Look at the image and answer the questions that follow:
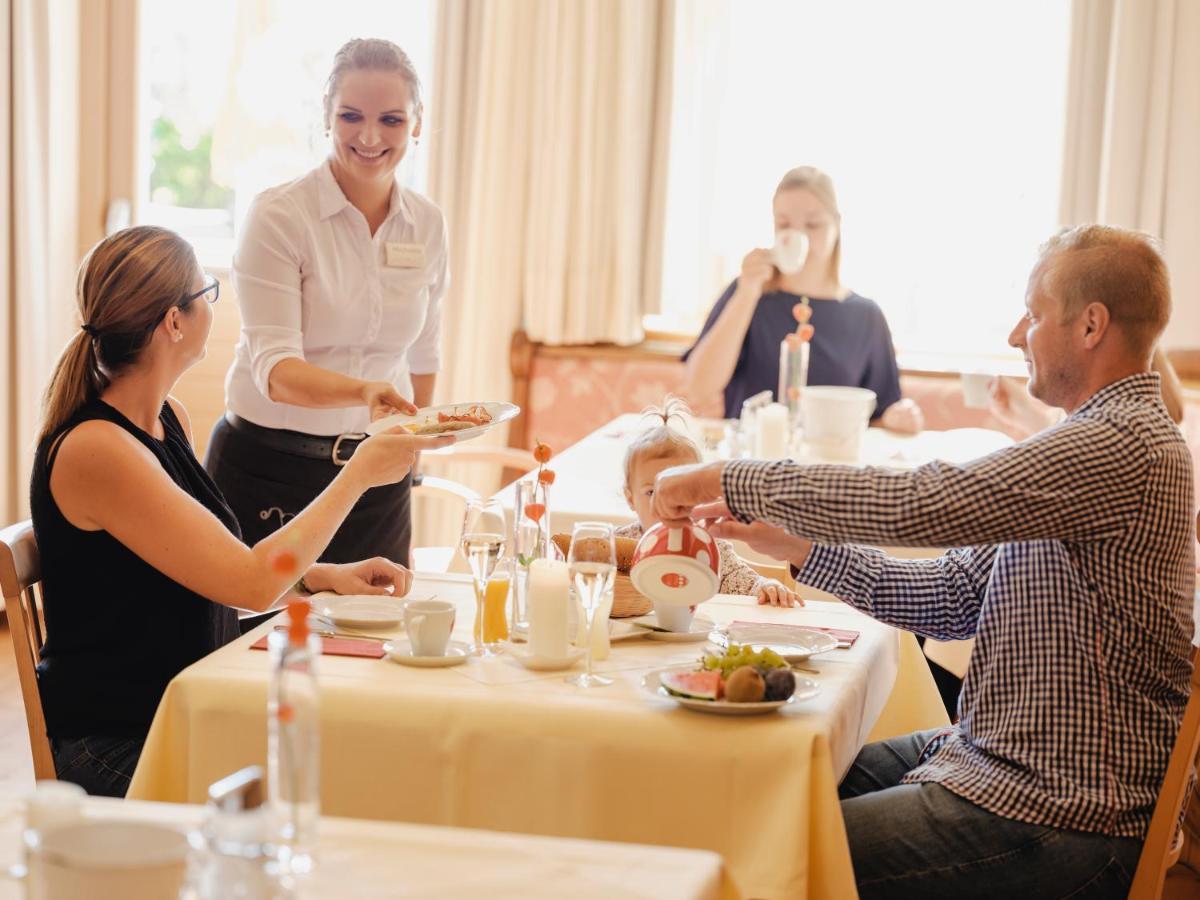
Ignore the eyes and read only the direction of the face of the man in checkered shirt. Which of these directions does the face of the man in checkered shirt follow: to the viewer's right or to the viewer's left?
to the viewer's left

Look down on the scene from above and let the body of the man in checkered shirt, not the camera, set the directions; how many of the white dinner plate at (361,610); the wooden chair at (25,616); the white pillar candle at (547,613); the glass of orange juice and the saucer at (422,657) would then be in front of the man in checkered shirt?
5

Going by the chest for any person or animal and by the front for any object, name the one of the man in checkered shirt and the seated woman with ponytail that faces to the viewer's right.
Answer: the seated woman with ponytail

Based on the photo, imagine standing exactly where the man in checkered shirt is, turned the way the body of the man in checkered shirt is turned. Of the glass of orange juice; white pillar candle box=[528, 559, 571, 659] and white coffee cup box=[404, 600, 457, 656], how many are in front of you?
3

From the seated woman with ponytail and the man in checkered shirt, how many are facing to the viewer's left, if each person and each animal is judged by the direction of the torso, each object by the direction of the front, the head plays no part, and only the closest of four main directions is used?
1

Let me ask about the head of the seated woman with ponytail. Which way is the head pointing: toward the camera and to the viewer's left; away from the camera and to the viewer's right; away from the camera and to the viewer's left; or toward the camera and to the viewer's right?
away from the camera and to the viewer's right

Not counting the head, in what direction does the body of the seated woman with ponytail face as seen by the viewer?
to the viewer's right

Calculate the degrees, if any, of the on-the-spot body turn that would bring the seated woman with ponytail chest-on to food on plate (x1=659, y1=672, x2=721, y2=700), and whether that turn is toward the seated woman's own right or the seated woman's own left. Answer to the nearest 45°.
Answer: approximately 45° to the seated woman's own right

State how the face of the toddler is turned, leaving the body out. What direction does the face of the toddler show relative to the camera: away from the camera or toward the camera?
toward the camera

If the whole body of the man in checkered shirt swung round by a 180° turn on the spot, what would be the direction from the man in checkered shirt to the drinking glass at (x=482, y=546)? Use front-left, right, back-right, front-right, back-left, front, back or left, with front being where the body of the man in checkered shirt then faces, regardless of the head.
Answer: back

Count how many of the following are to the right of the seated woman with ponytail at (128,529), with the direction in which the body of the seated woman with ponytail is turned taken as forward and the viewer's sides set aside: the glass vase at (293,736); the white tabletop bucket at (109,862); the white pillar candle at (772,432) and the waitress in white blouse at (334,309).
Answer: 2

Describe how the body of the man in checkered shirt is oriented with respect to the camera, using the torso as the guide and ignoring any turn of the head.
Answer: to the viewer's left

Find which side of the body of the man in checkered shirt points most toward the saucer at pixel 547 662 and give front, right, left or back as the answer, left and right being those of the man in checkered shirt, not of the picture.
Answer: front
